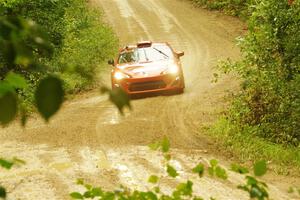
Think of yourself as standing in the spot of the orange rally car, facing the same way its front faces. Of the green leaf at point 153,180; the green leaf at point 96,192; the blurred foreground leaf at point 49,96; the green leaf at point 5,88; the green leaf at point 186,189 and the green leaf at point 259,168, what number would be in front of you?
6

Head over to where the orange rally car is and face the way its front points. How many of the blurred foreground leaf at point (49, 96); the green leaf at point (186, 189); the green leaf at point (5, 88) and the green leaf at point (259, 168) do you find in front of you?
4

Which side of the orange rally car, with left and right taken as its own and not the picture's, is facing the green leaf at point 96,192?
front

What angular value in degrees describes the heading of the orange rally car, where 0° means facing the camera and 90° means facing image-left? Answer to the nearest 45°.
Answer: approximately 0°

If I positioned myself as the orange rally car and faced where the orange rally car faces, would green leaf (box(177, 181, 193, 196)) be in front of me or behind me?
in front

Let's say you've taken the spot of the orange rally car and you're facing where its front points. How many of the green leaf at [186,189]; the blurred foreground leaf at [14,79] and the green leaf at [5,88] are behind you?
0

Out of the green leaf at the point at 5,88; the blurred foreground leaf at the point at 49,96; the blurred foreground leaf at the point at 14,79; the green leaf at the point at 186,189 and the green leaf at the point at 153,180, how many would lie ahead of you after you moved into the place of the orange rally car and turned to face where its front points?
5

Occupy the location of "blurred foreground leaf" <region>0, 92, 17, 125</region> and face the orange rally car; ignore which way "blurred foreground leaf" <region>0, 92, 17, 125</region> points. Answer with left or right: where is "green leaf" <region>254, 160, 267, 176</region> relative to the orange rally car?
right

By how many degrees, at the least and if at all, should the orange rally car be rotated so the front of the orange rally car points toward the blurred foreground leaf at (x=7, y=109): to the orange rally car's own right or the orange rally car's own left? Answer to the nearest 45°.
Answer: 0° — it already faces it

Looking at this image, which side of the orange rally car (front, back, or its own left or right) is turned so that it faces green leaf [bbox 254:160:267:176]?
front

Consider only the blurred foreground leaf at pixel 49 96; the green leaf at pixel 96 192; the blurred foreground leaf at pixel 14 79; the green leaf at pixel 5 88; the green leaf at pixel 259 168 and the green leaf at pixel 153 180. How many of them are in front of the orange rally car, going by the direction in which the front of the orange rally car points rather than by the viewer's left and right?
6

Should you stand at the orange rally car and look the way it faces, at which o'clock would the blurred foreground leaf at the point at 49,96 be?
The blurred foreground leaf is roughly at 12 o'clock from the orange rally car.

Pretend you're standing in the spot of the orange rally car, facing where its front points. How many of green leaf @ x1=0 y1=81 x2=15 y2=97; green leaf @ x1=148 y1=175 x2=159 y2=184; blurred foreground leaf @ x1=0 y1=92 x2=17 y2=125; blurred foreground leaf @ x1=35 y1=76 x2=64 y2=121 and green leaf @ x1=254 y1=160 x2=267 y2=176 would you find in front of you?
5

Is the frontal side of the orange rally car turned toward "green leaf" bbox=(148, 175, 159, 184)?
yes

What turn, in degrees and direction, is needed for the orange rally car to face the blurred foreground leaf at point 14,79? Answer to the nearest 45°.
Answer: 0° — it already faces it
